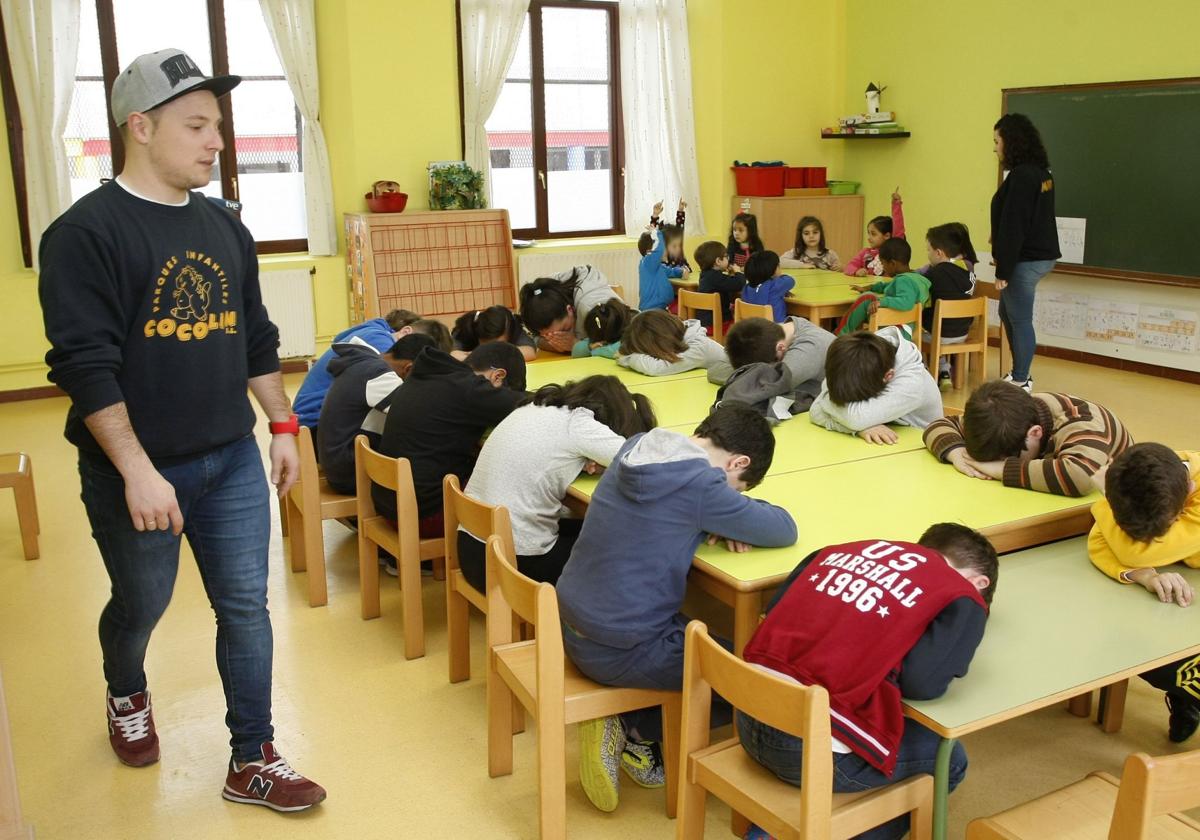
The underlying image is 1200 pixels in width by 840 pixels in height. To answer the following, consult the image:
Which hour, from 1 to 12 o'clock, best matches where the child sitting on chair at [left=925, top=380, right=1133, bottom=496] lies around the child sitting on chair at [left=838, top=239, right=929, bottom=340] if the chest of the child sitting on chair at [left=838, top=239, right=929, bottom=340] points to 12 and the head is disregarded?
the child sitting on chair at [left=925, top=380, right=1133, bottom=496] is roughly at 9 o'clock from the child sitting on chair at [left=838, top=239, right=929, bottom=340].

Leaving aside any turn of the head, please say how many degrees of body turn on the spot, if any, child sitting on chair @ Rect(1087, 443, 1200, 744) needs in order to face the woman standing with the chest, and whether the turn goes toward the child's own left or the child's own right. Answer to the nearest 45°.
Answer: approximately 135° to the child's own right

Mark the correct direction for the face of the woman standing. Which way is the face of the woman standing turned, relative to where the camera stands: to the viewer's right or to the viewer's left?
to the viewer's left

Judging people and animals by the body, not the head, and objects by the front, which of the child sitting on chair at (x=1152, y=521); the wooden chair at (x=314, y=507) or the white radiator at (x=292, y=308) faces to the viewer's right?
the wooden chair

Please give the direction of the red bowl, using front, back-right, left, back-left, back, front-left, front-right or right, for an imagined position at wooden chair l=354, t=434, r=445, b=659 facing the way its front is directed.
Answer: front-left

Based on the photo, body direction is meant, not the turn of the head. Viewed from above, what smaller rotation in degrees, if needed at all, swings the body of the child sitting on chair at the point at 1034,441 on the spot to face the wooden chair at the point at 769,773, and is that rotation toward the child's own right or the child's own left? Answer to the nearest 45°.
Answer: approximately 45° to the child's own left

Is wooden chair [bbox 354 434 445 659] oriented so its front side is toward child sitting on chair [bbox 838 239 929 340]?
yes

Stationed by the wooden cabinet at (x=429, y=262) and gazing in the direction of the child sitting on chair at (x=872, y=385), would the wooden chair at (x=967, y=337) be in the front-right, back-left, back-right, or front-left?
front-left

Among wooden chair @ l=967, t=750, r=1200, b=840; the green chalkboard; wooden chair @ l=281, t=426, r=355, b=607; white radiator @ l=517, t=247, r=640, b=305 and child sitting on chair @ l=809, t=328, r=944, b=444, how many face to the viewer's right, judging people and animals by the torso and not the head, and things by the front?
1

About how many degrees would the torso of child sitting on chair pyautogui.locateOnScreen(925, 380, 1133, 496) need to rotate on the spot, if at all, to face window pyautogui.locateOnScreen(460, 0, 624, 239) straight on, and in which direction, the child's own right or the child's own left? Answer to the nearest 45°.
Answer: approximately 90° to the child's own right

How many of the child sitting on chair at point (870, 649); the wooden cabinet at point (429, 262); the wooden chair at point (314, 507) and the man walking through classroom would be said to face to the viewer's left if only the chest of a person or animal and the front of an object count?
0

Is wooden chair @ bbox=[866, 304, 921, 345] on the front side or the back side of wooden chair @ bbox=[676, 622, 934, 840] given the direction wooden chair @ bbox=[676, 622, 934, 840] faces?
on the front side

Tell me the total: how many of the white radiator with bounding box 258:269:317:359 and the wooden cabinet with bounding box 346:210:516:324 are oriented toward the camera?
2

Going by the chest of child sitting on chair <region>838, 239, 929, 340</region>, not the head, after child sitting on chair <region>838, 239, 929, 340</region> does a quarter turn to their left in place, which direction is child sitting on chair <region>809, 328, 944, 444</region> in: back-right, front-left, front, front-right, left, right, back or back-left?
front

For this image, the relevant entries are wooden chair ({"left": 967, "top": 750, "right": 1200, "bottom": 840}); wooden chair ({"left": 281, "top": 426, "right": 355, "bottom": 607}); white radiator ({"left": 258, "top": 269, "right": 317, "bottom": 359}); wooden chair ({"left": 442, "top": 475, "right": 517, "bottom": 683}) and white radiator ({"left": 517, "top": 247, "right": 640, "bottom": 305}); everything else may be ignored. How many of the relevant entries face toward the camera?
2

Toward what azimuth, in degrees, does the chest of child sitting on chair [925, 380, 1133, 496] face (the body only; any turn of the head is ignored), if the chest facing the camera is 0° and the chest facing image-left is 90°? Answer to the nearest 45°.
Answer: approximately 45°

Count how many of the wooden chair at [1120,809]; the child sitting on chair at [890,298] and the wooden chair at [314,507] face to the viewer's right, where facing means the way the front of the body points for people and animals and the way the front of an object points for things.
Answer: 1

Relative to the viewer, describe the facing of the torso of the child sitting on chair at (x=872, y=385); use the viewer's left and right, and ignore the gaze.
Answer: facing the viewer and to the left of the viewer

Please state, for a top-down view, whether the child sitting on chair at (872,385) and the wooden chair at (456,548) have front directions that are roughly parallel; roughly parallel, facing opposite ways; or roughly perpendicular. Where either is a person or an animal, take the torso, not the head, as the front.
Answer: roughly parallel, facing opposite ways

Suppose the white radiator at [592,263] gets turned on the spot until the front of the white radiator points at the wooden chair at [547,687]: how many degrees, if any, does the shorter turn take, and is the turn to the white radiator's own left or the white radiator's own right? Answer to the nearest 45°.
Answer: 0° — it already faces it

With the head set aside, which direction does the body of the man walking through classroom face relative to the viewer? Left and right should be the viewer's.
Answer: facing the viewer and to the right of the viewer

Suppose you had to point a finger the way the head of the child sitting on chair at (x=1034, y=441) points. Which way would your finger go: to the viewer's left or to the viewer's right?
to the viewer's left
